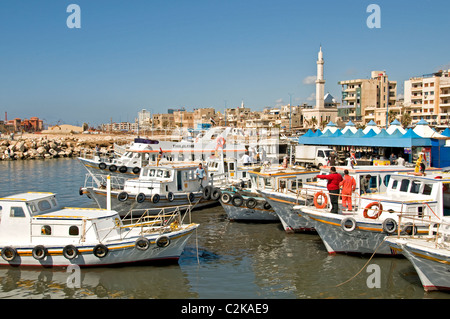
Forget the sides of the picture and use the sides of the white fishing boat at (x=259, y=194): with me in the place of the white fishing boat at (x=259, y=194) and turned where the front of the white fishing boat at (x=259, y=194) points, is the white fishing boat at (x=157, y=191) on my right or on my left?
on my right

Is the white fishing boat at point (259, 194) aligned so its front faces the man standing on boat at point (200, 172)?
no

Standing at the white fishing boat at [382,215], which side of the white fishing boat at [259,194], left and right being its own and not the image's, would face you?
left

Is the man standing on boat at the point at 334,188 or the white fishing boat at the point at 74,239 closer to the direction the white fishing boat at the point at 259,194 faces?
the white fishing boat

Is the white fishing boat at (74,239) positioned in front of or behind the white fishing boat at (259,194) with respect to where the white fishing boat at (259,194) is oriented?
in front

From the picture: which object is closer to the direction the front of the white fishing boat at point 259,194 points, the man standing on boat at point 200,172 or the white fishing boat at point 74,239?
the white fishing boat

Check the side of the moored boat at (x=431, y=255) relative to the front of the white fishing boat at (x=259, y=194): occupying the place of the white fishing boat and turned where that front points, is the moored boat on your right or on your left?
on your left

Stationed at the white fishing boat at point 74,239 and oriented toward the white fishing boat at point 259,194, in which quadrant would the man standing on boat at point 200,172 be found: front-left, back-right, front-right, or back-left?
front-left

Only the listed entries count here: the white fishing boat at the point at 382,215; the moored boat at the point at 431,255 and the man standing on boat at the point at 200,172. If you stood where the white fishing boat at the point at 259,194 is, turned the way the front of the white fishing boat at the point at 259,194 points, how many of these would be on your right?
1

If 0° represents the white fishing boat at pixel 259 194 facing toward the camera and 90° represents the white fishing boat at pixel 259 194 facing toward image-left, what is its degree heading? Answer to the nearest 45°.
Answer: approximately 45°

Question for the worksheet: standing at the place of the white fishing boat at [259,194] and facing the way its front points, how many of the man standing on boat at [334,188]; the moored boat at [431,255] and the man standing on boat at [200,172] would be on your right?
1
